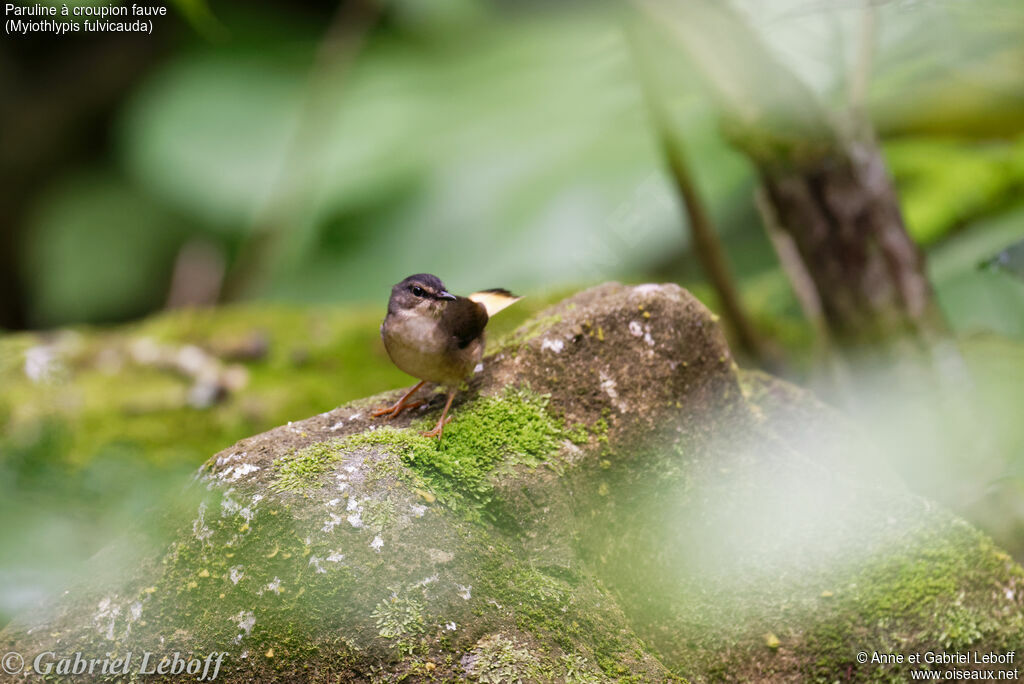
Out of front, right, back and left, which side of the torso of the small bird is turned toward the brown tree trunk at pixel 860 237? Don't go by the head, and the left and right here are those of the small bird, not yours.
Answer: back

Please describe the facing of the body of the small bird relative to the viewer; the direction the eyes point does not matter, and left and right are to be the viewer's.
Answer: facing the viewer and to the left of the viewer
